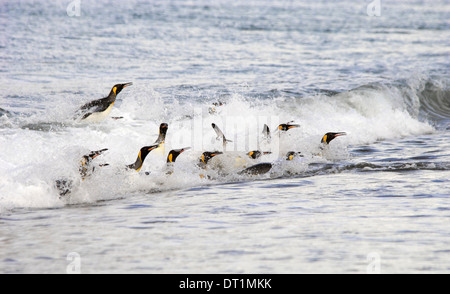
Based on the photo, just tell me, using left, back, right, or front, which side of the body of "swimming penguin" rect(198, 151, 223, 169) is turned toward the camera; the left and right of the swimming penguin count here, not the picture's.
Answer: right

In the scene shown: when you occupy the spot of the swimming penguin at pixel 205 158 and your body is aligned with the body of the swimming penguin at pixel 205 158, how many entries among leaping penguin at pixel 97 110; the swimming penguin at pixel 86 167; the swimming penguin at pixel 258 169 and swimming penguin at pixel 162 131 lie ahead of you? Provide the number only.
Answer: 1

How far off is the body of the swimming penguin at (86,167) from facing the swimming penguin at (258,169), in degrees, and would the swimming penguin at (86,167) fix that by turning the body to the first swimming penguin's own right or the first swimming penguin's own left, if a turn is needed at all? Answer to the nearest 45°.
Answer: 0° — it already faces it

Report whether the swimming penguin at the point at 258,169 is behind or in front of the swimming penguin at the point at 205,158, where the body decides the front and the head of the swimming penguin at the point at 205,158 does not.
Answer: in front

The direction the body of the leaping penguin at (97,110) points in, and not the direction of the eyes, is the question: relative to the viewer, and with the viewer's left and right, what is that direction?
facing to the right of the viewer

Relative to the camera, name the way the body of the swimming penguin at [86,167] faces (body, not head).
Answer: to the viewer's right

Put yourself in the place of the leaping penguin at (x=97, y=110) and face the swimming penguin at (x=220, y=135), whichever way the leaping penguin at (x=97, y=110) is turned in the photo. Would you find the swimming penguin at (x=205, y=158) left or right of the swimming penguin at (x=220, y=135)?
right

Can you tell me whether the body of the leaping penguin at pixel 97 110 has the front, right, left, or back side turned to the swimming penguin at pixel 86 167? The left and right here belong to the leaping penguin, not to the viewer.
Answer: right
